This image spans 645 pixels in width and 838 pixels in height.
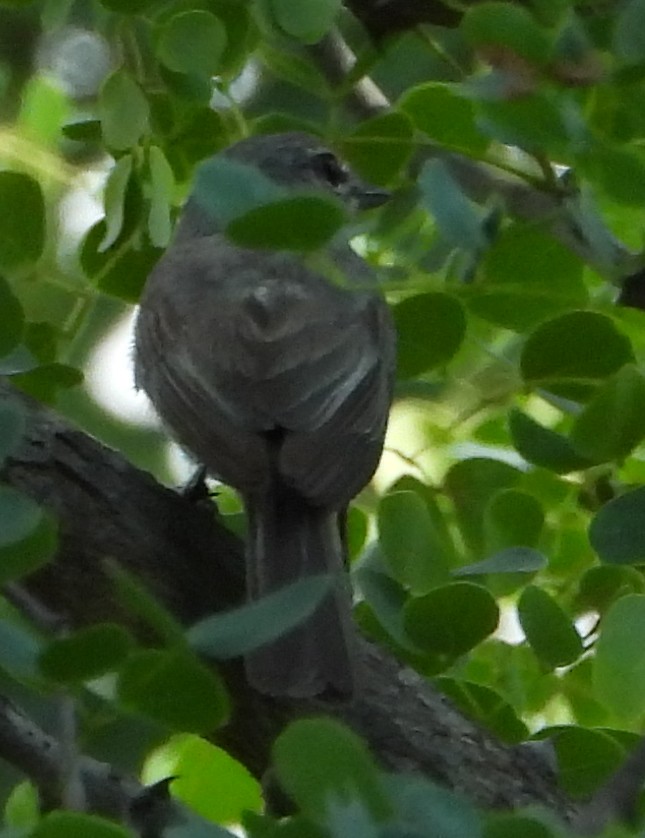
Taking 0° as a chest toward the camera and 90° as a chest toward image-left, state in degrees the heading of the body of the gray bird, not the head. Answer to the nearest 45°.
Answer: approximately 180°
